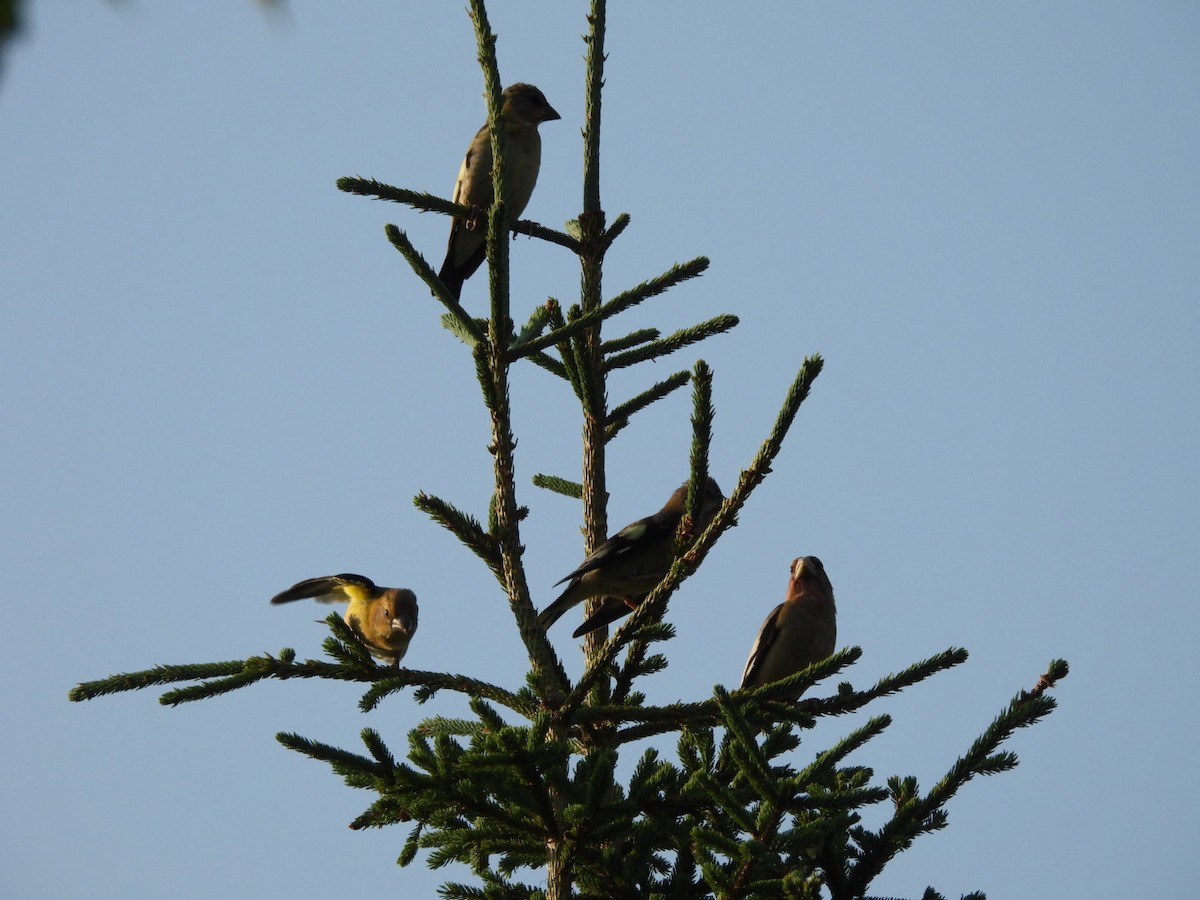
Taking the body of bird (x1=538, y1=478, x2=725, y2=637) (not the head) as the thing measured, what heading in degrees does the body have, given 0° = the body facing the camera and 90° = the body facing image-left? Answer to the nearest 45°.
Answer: approximately 270°

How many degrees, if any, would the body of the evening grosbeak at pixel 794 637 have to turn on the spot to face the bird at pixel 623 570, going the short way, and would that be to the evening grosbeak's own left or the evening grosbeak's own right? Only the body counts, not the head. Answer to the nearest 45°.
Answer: approximately 90° to the evening grosbeak's own right

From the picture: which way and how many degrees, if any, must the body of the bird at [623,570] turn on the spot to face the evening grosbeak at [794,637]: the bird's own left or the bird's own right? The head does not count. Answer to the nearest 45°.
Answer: approximately 45° to the bird's own left

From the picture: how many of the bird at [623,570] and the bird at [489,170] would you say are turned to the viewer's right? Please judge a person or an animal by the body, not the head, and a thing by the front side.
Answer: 2

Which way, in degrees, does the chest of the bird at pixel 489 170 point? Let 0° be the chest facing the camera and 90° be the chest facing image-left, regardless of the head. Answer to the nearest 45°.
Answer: approximately 270°

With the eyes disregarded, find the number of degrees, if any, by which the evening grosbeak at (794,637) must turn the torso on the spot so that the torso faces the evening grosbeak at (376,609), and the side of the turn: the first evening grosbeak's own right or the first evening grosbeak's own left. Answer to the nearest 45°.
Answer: approximately 135° to the first evening grosbeak's own right

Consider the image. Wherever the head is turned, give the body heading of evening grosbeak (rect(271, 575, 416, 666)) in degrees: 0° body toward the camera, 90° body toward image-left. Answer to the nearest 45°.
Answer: approximately 315°
